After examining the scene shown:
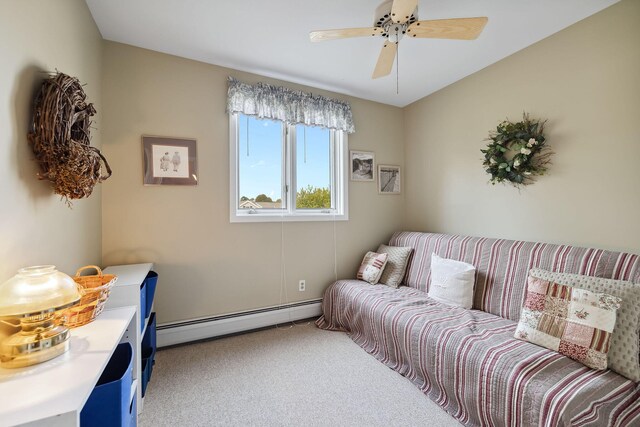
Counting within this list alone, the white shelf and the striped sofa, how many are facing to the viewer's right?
1

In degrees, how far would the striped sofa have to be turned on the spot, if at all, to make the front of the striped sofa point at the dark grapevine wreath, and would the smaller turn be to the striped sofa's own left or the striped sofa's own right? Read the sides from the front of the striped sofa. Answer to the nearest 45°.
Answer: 0° — it already faces it

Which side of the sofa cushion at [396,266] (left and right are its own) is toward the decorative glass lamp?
front

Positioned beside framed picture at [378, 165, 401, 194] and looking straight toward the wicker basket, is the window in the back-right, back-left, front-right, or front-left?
front-right

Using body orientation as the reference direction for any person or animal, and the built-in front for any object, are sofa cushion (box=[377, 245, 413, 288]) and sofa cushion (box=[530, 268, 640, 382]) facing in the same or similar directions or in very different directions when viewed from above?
same or similar directions

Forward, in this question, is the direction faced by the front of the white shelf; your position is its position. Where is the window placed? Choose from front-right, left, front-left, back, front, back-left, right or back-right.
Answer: front-left

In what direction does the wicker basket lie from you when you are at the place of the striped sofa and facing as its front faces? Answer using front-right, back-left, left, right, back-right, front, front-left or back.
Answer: front

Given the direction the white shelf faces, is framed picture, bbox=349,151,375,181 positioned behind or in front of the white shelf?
in front

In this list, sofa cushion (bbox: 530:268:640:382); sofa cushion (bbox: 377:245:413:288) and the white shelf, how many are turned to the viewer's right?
1

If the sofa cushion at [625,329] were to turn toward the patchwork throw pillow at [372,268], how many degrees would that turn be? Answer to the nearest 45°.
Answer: approximately 45° to its right

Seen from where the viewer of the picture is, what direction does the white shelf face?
facing to the right of the viewer

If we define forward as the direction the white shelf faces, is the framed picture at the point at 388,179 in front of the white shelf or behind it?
in front

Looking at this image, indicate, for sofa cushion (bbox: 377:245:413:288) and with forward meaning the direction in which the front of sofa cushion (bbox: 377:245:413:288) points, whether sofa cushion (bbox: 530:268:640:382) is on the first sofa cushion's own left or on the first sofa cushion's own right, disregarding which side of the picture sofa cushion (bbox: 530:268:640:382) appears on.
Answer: on the first sofa cushion's own left

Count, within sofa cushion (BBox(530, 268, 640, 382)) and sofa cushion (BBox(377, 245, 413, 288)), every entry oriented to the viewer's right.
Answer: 0

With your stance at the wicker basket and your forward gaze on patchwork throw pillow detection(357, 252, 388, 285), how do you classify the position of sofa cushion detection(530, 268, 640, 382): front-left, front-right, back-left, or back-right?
front-right

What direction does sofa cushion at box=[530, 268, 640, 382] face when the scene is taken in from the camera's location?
facing the viewer and to the left of the viewer

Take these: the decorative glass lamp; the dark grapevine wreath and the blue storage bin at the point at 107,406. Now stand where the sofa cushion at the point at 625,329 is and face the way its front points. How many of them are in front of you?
3
